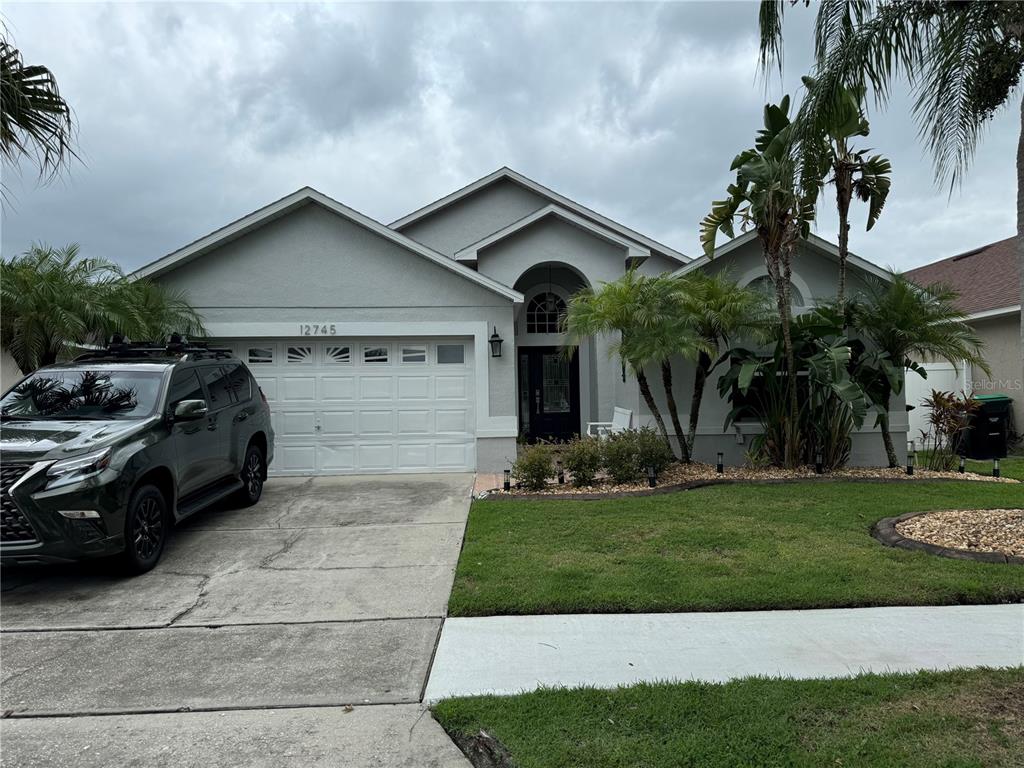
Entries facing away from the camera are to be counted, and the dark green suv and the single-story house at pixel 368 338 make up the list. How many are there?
0

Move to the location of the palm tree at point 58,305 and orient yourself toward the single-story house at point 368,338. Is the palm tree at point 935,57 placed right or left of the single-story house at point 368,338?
right

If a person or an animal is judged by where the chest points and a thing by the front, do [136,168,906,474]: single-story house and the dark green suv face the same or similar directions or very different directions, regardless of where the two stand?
same or similar directions

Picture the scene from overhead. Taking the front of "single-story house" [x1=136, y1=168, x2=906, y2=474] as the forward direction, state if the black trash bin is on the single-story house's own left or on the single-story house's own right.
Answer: on the single-story house's own left

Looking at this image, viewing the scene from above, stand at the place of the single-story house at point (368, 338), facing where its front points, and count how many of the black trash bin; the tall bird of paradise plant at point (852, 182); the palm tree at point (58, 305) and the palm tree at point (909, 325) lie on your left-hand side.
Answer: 3

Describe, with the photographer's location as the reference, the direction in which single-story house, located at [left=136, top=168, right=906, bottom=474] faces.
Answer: facing the viewer

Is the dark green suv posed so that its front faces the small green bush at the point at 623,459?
no

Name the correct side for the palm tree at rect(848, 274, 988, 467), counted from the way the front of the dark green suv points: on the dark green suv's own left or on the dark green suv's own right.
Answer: on the dark green suv's own left

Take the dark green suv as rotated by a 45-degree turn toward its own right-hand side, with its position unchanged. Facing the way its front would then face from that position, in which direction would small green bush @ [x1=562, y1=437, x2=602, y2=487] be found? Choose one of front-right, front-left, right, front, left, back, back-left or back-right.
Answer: back

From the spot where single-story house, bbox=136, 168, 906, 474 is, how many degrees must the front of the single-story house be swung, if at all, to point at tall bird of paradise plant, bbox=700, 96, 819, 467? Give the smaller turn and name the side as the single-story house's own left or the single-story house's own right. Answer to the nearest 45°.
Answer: approximately 90° to the single-story house's own left

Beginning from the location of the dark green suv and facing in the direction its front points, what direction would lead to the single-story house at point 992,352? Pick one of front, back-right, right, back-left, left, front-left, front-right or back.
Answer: back-left

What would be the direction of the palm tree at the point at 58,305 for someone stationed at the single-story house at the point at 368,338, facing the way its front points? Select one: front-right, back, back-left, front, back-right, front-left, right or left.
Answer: front-right
